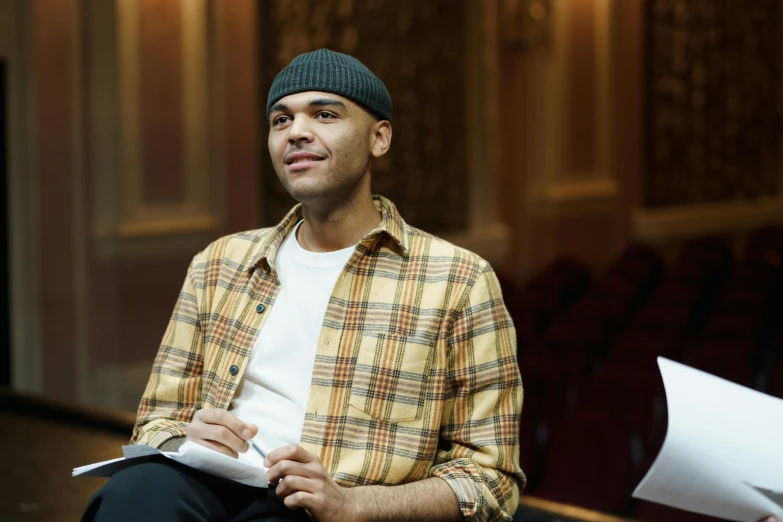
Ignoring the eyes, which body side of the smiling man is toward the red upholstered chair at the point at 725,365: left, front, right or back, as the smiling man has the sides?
back

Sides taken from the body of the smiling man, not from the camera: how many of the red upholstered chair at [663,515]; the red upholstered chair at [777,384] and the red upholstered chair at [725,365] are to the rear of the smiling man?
3

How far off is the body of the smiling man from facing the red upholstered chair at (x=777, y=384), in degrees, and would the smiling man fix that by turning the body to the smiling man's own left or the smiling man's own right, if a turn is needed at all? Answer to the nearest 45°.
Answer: approximately 180°

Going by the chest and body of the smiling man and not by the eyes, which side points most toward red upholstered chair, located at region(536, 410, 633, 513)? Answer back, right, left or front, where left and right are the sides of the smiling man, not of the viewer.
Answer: back

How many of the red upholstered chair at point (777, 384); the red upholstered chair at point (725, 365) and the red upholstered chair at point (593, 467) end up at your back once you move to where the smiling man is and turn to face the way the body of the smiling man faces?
3

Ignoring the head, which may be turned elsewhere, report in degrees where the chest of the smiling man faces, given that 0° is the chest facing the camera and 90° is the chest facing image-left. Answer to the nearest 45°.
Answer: approximately 45°

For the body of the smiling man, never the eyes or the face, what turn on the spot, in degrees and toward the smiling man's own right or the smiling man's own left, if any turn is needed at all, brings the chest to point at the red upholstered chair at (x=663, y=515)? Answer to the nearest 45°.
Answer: approximately 180°
